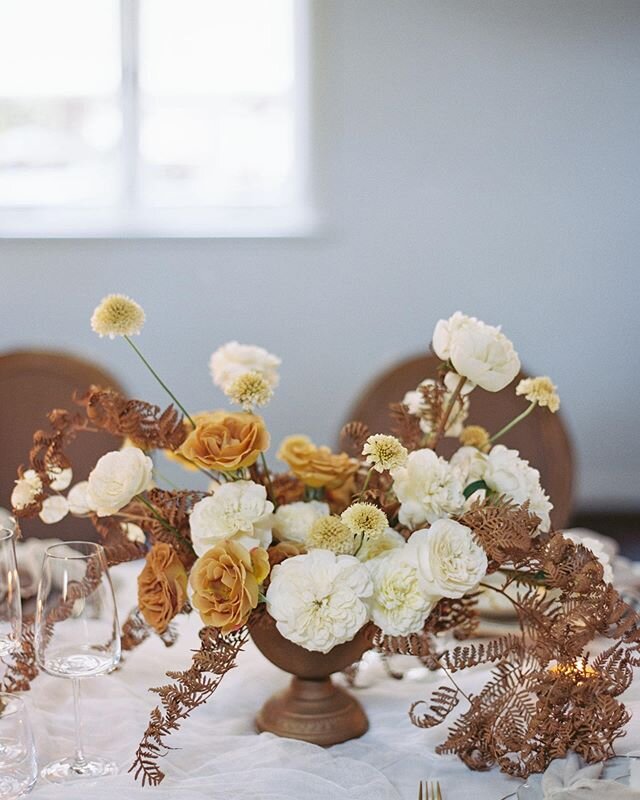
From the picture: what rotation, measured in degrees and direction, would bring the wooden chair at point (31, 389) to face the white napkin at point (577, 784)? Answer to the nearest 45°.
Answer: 0° — it already faces it

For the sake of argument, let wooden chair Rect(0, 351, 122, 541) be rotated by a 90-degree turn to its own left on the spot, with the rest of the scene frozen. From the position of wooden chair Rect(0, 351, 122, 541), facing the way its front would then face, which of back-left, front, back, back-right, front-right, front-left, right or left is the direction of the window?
left

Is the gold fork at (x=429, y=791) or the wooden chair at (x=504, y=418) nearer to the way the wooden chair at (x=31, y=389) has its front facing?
the gold fork

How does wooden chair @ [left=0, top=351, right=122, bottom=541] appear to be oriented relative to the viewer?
toward the camera

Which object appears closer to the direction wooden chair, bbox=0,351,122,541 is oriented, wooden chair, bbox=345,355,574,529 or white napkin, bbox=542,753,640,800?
the white napkin

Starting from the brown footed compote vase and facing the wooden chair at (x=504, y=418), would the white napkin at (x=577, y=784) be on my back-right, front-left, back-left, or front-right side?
back-right

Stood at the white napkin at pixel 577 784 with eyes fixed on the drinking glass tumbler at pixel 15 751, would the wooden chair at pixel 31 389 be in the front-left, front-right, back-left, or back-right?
front-right

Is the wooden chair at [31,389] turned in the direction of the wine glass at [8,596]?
yes

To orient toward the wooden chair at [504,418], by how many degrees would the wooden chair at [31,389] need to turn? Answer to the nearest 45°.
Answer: approximately 90° to its left

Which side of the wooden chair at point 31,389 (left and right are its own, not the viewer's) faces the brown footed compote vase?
front

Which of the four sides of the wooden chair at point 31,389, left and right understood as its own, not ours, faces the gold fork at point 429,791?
front

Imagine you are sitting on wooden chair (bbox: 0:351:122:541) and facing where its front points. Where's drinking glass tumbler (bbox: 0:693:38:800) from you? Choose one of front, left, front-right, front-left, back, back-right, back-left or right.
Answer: front
